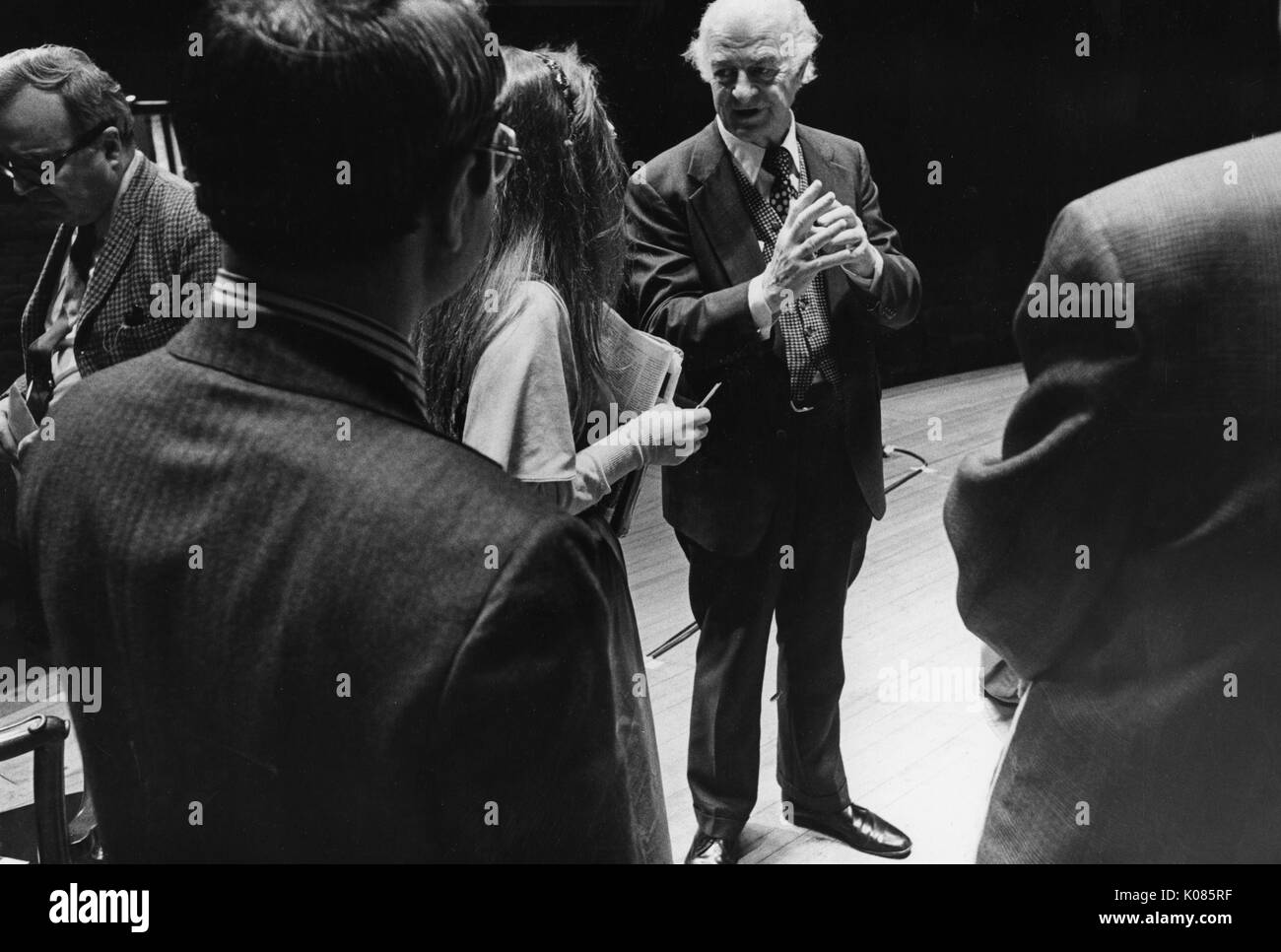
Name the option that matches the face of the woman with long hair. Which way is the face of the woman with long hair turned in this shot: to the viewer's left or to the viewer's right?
to the viewer's right

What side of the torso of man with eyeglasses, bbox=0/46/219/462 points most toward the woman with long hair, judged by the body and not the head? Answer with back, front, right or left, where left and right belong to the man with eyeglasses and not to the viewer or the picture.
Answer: left

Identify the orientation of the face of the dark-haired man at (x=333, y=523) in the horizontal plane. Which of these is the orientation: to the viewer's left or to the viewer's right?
to the viewer's right
